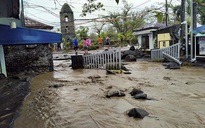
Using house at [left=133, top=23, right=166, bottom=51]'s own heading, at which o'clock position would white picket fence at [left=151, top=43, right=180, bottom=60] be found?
The white picket fence is roughly at 10 o'clock from the house.

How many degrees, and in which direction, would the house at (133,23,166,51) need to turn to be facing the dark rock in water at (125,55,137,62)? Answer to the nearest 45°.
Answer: approximately 45° to its left

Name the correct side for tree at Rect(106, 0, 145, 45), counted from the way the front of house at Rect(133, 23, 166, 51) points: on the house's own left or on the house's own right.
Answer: on the house's own right

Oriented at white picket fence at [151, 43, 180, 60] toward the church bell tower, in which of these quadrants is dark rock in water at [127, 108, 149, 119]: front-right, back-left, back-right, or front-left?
back-left

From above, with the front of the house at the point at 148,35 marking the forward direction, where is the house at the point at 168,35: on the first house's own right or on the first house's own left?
on the first house's own left

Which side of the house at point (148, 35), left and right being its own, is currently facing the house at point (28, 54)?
front

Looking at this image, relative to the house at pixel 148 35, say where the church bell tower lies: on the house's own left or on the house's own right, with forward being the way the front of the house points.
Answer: on the house's own right

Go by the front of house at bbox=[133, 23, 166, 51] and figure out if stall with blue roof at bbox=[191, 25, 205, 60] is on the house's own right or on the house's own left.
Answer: on the house's own left

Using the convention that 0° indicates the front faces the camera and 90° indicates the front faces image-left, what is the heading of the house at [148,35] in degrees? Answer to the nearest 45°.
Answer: approximately 45°
